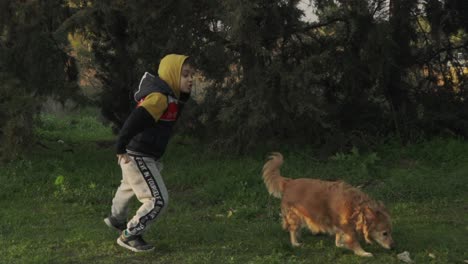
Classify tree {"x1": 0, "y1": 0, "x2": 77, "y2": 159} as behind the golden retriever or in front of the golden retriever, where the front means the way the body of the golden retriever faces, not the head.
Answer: behind

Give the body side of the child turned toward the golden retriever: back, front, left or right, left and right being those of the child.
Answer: front

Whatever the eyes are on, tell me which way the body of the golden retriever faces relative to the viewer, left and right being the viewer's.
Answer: facing to the right of the viewer

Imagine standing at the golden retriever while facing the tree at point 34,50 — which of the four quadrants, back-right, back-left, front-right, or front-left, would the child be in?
front-left

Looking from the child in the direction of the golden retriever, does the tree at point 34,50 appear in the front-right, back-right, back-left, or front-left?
back-left

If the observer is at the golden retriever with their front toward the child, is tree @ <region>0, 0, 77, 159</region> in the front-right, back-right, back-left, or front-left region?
front-right

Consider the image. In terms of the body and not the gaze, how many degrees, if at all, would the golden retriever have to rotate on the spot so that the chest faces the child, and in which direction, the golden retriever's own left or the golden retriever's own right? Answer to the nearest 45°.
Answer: approximately 180°

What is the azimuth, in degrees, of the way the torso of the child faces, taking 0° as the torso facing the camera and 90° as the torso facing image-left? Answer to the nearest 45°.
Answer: approximately 270°

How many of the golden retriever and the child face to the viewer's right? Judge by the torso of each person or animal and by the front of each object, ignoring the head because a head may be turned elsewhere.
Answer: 2

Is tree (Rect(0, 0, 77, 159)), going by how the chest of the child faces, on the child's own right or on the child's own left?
on the child's own left

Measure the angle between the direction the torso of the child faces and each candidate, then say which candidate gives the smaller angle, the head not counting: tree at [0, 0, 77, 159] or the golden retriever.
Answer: the golden retriever
